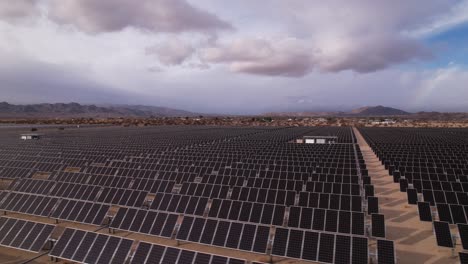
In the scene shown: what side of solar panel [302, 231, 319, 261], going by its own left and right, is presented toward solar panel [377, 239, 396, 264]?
left

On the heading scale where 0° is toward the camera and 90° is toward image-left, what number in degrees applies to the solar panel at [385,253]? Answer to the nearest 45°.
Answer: approximately 0°

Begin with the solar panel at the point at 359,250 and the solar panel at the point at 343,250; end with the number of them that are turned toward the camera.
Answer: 2

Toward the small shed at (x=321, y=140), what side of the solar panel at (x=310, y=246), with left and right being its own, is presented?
back

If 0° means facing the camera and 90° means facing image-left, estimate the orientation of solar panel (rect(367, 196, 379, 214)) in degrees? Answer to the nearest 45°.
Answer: approximately 0°

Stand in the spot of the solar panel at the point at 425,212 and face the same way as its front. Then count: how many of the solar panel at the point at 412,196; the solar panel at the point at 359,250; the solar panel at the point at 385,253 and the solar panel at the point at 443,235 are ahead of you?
3
